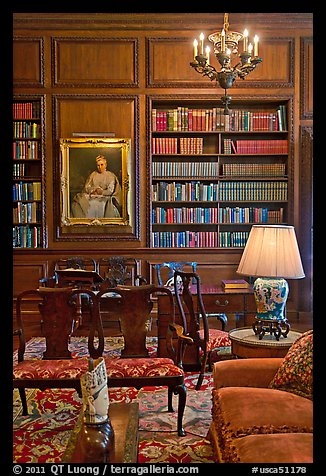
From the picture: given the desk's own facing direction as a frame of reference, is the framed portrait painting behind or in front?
behind

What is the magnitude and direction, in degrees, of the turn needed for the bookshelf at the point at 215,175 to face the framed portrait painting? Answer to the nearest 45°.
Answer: approximately 90° to its right

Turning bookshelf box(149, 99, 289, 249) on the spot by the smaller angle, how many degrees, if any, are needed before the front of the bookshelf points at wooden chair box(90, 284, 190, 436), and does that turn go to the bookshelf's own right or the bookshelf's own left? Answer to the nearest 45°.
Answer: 0° — it already faces it

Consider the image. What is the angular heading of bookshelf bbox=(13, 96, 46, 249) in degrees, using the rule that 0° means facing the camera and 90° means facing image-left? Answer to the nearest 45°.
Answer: approximately 0°

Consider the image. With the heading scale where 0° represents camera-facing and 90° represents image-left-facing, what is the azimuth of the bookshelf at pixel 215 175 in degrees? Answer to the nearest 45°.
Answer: approximately 0°
